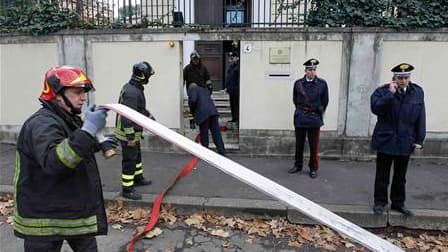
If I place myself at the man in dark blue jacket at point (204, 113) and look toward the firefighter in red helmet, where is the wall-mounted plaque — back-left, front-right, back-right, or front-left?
back-left

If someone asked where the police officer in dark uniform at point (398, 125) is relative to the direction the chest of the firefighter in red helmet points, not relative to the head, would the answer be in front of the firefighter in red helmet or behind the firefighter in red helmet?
in front

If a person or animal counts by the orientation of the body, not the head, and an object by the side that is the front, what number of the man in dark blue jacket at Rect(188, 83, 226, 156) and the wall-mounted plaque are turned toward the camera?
1

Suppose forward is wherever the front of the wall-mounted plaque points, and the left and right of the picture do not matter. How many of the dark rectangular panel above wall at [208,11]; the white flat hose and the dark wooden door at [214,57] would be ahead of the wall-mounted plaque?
1

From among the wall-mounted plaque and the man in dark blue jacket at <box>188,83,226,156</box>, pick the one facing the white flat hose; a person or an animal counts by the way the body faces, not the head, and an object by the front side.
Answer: the wall-mounted plaque

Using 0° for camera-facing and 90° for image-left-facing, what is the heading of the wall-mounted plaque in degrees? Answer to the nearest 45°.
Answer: approximately 0°

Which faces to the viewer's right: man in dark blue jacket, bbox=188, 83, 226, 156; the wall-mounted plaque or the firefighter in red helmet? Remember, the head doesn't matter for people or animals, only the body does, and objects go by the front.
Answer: the firefighter in red helmet

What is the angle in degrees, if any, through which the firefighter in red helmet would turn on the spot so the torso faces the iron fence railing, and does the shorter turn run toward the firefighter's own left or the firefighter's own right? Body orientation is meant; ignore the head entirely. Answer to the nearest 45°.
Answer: approximately 90° to the firefighter's own left

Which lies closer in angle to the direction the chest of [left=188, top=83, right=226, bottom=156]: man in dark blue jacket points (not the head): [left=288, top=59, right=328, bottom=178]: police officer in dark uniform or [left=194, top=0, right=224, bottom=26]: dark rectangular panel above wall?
the dark rectangular panel above wall

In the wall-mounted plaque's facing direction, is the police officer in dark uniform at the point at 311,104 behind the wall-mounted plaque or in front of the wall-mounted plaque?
in front

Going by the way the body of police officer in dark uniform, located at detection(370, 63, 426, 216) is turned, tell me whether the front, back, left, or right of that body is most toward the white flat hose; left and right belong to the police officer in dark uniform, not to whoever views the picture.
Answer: front
